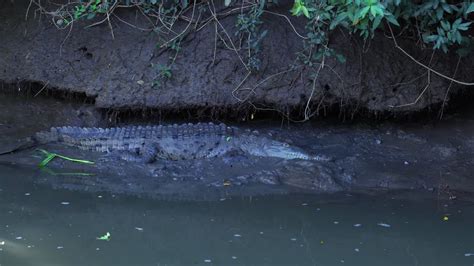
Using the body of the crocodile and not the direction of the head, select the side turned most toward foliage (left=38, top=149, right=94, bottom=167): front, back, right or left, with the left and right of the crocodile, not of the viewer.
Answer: back

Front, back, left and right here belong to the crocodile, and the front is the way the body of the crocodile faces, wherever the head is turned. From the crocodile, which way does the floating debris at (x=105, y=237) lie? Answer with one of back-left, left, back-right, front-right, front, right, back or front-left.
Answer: right

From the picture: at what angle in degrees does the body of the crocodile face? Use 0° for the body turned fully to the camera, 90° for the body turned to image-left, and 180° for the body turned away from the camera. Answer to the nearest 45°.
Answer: approximately 270°
